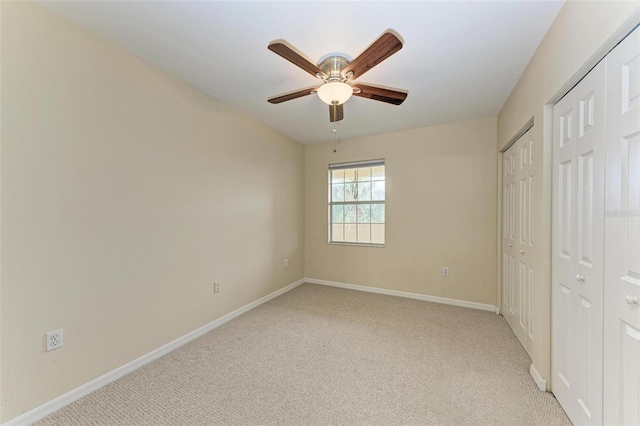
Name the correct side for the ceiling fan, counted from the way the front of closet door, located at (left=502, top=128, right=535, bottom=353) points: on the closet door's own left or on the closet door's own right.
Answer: on the closet door's own left

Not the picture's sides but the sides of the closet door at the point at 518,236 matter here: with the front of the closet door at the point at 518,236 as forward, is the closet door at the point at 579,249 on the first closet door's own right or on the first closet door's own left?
on the first closet door's own left

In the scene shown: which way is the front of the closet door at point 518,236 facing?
to the viewer's left

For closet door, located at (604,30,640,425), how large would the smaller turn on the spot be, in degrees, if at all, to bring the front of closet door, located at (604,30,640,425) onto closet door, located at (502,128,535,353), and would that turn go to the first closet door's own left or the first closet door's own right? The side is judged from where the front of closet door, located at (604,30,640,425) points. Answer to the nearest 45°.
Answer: approximately 90° to the first closet door's own right

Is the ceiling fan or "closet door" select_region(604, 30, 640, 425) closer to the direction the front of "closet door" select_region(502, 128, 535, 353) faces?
the ceiling fan

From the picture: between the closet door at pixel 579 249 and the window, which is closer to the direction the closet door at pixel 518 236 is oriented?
the window

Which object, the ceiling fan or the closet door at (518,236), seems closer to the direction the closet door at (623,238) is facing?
the ceiling fan

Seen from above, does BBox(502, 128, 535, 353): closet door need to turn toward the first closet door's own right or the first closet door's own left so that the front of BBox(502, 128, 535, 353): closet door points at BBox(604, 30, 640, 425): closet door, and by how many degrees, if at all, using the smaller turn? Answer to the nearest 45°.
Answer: approximately 90° to the first closet door's own left
